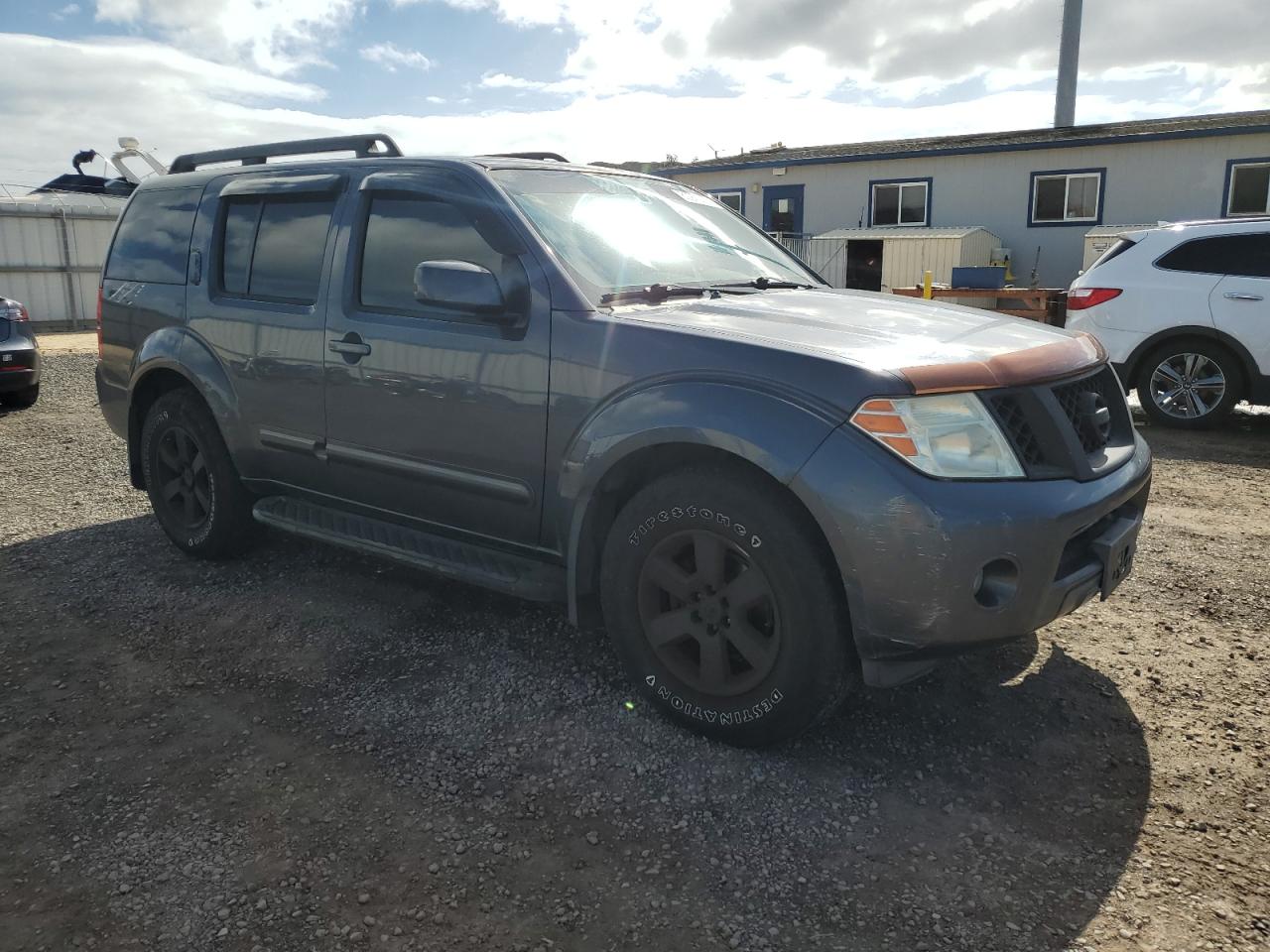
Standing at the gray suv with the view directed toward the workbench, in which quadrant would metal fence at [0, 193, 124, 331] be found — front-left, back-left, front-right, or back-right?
front-left

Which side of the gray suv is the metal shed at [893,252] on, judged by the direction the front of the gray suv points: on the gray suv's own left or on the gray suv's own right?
on the gray suv's own left

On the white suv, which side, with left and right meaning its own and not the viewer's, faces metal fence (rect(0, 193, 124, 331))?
back

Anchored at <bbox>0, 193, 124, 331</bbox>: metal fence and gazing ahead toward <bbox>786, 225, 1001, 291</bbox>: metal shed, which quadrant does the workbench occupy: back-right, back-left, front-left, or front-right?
front-right

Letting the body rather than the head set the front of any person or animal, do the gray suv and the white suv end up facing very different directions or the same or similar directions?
same or similar directions

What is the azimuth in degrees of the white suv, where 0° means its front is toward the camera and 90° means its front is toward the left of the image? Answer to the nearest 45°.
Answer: approximately 270°

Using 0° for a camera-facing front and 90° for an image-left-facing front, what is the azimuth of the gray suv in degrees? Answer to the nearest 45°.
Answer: approximately 315°

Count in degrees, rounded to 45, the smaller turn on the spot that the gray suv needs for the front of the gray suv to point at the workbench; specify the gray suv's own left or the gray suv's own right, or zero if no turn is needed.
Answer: approximately 90° to the gray suv's own left

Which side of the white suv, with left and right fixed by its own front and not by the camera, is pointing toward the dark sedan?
back

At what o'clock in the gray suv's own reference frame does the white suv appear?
The white suv is roughly at 9 o'clock from the gray suv.

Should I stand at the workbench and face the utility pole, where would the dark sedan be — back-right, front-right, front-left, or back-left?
back-left
